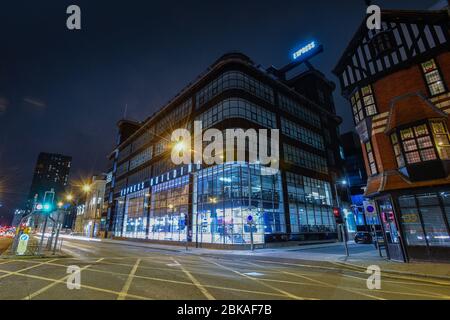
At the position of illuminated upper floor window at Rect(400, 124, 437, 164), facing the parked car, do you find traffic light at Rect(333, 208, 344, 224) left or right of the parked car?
left

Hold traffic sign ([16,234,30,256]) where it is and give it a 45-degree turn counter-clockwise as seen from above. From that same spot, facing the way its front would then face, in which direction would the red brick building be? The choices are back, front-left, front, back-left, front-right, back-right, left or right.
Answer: front

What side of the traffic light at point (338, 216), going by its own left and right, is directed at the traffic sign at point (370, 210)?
left

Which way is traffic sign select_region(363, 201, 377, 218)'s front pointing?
toward the camera

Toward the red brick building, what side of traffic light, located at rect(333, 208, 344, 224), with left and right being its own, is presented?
left

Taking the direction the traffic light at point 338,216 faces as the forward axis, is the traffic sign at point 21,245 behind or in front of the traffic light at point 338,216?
in front

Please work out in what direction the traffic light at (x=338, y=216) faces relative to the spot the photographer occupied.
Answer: facing the viewer and to the left of the viewer

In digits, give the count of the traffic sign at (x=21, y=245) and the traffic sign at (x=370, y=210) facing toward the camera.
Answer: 2

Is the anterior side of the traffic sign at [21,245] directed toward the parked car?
no

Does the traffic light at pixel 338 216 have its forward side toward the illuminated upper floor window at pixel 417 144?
no

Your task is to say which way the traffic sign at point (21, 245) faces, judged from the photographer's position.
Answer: facing the viewer
